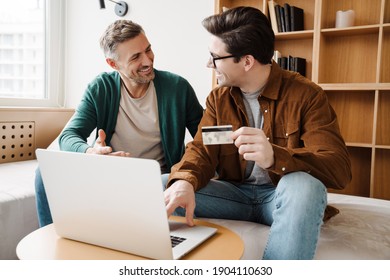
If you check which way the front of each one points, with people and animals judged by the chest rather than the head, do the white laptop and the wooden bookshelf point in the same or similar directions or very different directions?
very different directions

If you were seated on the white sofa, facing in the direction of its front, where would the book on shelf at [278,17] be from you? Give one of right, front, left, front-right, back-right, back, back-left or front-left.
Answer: back

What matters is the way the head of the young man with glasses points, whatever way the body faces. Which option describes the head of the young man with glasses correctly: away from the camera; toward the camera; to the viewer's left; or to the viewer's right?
to the viewer's left

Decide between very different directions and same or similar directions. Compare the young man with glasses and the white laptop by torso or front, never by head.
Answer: very different directions

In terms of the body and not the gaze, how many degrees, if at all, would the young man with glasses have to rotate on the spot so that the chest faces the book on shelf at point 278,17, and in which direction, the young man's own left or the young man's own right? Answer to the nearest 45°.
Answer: approximately 135° to the young man's own right

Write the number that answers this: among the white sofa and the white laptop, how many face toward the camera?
1

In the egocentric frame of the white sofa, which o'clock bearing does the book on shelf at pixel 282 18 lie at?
The book on shelf is roughly at 6 o'clock from the white sofa.

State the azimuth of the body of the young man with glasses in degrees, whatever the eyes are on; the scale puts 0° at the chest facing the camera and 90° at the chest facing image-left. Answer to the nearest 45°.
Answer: approximately 45°

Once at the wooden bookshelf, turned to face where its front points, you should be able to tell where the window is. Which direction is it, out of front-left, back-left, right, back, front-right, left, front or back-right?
front-right

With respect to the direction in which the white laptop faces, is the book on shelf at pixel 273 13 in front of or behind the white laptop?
in front

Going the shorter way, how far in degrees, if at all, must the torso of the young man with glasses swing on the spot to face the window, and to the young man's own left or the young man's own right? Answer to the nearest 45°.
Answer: approximately 90° to the young man's own right

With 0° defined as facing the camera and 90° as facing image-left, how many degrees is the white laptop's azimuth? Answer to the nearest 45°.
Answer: approximately 225°

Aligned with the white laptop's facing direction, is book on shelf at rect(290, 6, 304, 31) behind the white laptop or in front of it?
in front

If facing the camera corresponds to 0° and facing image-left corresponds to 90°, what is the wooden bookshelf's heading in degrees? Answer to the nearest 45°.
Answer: approximately 45°
